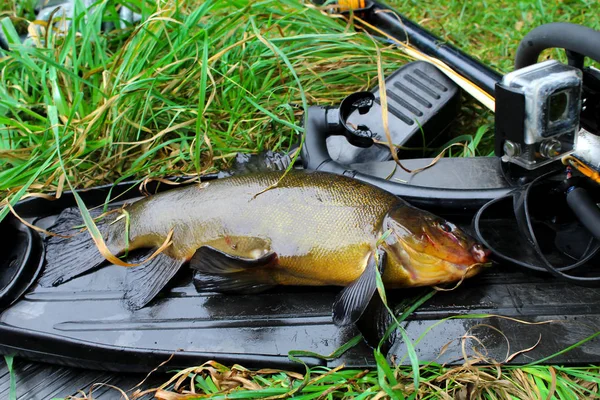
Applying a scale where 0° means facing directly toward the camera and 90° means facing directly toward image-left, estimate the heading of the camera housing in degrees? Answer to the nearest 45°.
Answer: approximately 315°
